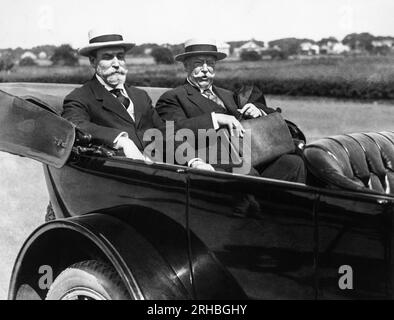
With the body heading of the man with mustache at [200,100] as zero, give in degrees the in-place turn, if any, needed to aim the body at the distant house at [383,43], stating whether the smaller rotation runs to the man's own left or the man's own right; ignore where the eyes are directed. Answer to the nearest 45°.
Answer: approximately 135° to the man's own left

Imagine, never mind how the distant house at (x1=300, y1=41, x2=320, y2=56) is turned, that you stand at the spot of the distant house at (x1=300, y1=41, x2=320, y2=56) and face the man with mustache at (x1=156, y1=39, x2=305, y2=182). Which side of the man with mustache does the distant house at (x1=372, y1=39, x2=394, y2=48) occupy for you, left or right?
left

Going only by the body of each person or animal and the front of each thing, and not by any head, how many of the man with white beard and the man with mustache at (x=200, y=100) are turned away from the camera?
0

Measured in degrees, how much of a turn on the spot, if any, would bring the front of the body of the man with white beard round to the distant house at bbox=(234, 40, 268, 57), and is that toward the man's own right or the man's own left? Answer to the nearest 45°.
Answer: approximately 135° to the man's own left

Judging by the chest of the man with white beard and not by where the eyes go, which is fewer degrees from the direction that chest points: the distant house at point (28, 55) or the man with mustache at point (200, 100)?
the man with mustache

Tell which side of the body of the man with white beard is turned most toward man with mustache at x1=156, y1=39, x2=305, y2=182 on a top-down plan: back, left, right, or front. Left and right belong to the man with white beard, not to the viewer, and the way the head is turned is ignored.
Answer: left

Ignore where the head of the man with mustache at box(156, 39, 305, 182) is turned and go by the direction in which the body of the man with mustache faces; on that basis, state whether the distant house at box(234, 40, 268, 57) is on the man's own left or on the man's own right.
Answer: on the man's own left

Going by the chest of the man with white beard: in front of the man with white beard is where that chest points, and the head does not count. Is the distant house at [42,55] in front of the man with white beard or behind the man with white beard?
behind

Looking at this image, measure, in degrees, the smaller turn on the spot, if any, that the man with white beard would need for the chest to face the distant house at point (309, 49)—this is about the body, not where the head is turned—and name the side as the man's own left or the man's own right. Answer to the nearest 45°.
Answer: approximately 135° to the man's own left
